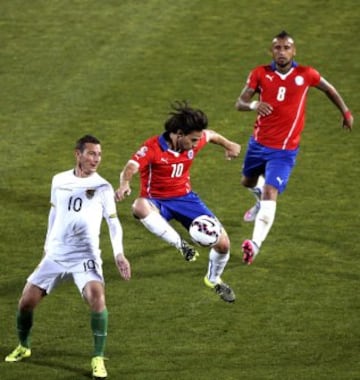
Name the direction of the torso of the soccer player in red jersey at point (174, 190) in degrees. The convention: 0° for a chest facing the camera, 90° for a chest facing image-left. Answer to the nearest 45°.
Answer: approximately 315°

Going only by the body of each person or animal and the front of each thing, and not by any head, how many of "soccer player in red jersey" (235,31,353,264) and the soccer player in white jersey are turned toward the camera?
2

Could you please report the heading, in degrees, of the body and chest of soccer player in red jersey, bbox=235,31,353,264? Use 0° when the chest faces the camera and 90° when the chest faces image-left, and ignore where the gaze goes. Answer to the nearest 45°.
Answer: approximately 0°

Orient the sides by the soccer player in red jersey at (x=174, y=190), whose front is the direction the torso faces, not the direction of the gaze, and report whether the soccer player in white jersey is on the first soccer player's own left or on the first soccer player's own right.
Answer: on the first soccer player's own right

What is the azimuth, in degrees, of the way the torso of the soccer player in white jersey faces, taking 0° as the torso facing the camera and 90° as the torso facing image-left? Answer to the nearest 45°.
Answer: approximately 0°

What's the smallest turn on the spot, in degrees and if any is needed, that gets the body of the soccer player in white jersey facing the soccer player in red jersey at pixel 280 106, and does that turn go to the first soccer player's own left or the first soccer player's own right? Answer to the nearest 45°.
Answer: approximately 135° to the first soccer player's own left
